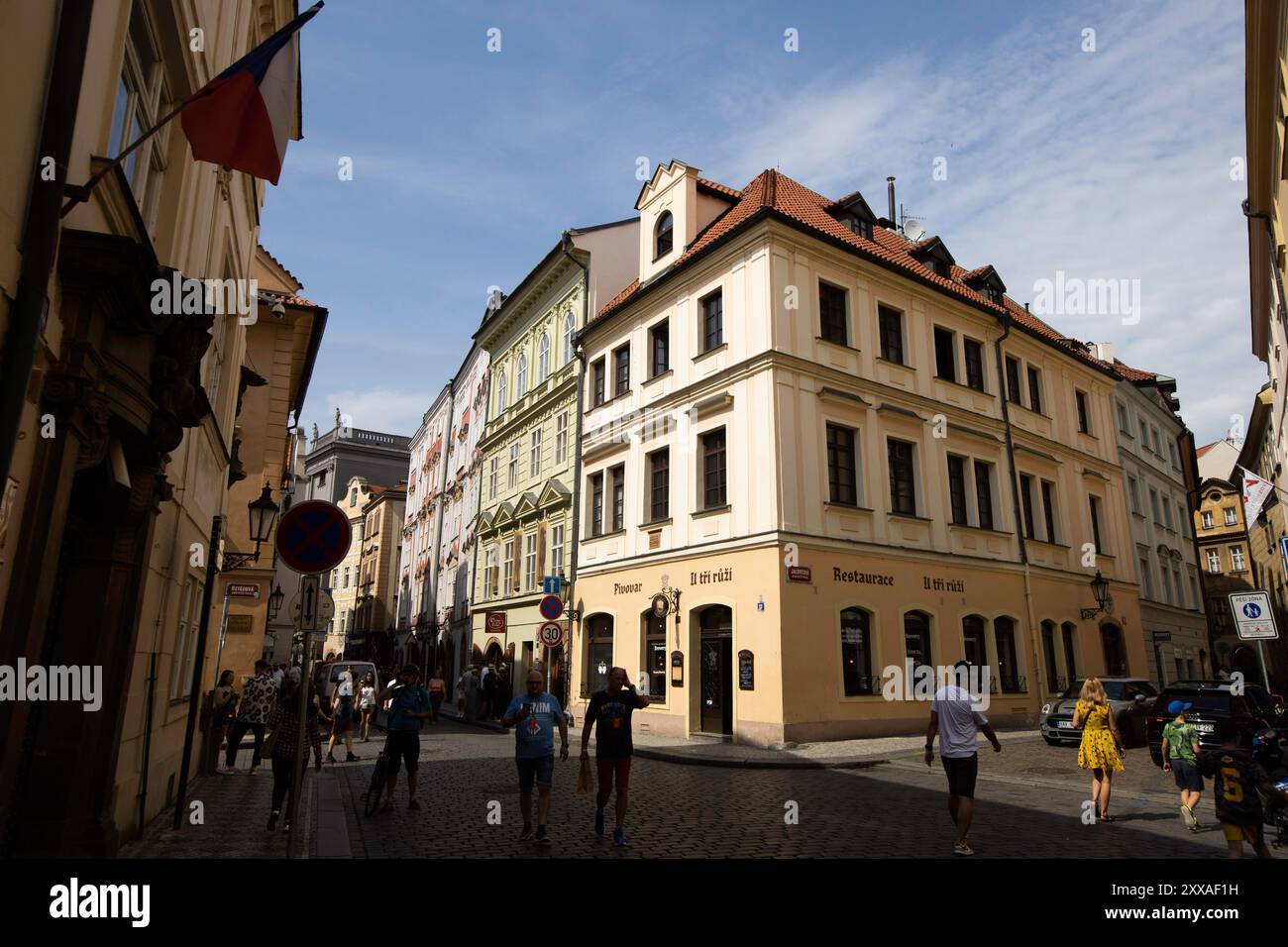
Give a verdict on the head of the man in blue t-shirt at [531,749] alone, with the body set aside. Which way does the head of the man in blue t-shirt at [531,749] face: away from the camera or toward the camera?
toward the camera

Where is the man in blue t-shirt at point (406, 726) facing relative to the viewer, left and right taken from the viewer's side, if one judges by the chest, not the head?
facing the viewer

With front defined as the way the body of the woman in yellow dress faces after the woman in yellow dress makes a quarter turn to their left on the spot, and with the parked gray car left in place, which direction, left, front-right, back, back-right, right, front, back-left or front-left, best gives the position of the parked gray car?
right

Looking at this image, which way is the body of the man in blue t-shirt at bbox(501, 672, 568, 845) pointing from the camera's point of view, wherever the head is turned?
toward the camera

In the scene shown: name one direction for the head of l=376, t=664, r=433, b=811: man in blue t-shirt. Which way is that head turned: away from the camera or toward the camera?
toward the camera

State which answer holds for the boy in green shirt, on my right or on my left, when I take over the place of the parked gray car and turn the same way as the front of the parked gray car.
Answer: on my left

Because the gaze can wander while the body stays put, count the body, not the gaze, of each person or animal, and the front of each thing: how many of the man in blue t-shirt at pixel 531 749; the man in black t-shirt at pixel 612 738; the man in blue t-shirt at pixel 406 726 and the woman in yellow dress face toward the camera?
3

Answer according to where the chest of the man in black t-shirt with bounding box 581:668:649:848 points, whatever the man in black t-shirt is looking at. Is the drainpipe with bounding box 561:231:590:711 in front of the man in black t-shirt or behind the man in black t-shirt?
behind

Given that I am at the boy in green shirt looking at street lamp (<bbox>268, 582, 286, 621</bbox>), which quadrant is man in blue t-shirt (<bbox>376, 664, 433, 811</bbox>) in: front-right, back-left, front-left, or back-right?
front-left

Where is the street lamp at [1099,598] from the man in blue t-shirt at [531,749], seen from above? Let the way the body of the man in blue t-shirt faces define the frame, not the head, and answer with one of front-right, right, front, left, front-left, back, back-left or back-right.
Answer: back-left

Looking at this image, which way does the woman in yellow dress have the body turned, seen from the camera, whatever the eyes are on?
away from the camera

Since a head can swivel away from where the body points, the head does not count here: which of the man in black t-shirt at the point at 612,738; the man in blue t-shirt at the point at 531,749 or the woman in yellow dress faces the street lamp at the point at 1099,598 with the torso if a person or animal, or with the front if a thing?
the woman in yellow dress

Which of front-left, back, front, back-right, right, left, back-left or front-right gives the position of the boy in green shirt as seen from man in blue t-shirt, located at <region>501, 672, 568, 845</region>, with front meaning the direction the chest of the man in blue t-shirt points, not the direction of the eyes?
left
